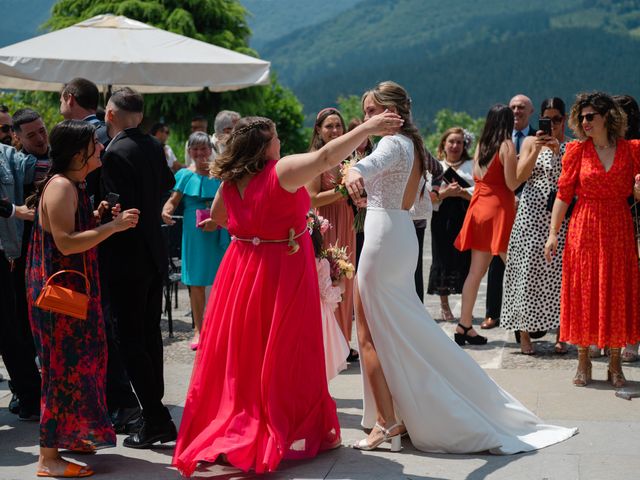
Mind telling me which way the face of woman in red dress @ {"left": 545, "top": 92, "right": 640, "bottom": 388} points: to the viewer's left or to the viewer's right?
to the viewer's left

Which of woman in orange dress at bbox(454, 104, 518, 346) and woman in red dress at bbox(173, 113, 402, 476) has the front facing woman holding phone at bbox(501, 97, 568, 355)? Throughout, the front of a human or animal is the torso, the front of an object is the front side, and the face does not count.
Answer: the woman in red dress

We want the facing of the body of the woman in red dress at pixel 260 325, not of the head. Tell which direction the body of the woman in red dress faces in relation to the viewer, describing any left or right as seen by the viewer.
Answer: facing away from the viewer and to the right of the viewer

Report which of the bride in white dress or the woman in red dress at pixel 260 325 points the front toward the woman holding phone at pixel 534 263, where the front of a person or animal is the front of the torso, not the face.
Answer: the woman in red dress

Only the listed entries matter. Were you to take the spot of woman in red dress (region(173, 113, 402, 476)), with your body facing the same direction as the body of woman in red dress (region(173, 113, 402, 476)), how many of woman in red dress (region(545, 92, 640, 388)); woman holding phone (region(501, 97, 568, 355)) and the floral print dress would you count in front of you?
2

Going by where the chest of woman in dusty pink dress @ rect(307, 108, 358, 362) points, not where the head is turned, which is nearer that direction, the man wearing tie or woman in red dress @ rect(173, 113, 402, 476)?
the woman in red dress

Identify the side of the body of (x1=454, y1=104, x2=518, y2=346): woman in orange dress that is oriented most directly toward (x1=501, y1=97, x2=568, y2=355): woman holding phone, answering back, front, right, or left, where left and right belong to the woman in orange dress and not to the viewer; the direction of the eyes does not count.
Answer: right

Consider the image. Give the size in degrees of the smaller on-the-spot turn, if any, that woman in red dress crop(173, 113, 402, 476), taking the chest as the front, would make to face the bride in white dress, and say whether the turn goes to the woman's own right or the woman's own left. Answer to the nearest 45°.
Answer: approximately 45° to the woman's own right

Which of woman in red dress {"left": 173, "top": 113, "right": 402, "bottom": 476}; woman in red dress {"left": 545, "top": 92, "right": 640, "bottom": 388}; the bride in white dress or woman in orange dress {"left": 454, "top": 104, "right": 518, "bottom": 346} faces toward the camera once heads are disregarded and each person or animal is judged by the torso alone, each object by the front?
woman in red dress {"left": 545, "top": 92, "right": 640, "bottom": 388}

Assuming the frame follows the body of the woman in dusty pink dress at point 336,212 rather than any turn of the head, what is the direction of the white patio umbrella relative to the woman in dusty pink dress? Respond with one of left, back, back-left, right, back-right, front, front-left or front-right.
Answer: back

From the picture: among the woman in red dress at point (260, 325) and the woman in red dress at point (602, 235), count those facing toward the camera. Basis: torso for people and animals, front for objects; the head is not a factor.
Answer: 1

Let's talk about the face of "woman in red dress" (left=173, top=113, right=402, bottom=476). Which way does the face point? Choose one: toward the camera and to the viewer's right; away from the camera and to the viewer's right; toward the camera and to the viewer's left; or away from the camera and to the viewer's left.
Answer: away from the camera and to the viewer's right

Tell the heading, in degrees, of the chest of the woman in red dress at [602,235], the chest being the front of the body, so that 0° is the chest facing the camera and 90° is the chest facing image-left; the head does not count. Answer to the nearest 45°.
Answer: approximately 0°

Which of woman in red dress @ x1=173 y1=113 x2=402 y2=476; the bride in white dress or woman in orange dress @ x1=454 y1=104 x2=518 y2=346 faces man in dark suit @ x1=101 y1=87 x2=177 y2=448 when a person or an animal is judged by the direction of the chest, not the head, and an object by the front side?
the bride in white dress

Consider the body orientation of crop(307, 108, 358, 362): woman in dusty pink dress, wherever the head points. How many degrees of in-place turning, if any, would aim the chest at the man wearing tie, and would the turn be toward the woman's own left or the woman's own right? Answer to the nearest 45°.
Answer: approximately 90° to the woman's own left

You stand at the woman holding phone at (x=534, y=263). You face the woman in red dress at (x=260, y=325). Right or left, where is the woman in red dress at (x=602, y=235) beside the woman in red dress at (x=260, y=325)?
left
